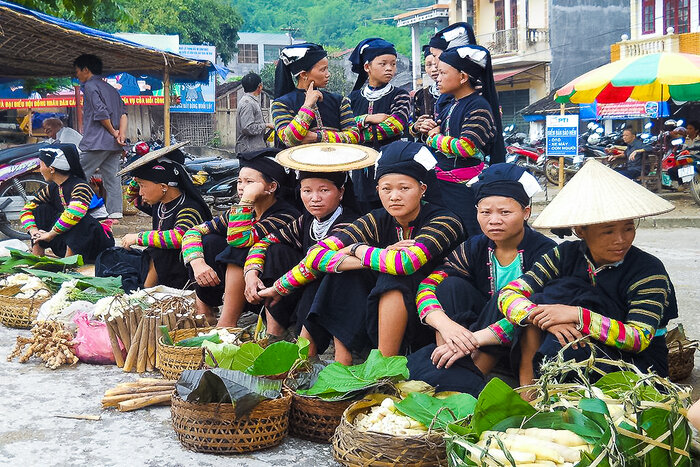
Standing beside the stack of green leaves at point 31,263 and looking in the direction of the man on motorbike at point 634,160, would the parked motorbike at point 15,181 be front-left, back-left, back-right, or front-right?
front-left

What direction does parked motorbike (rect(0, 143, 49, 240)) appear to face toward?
to the viewer's left

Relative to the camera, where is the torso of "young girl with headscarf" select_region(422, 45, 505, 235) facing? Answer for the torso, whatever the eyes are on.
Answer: to the viewer's left

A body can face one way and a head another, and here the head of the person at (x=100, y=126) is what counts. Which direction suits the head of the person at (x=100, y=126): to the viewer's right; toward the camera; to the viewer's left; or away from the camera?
to the viewer's left

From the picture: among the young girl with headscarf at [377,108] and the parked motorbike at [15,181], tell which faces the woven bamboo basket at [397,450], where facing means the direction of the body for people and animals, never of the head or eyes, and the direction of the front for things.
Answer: the young girl with headscarf

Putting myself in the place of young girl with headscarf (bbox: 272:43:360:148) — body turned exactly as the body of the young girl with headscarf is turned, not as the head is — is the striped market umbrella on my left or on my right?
on my left

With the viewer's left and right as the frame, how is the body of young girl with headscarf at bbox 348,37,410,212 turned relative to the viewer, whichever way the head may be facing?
facing the viewer

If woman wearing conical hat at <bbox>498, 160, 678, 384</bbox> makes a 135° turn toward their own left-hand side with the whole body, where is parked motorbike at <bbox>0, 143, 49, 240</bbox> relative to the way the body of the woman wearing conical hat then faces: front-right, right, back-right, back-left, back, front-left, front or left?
back-left

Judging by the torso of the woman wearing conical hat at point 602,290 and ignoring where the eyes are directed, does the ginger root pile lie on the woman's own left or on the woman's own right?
on the woman's own right

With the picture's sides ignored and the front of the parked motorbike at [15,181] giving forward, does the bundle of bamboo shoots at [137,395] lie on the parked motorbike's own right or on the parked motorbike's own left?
on the parked motorbike's own left

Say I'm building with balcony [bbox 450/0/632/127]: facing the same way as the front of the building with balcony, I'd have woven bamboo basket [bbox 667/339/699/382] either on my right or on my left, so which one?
on my left
